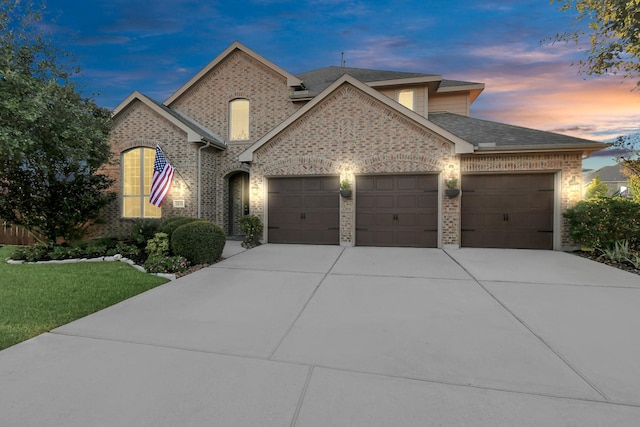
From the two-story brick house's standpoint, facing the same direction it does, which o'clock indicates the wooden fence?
The wooden fence is roughly at 3 o'clock from the two-story brick house.

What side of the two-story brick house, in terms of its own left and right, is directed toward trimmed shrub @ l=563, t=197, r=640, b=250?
left

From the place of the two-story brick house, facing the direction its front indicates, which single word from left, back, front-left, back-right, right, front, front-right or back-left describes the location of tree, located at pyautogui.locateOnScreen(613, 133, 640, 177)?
left

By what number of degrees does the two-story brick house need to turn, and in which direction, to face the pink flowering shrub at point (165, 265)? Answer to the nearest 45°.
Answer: approximately 45° to its right

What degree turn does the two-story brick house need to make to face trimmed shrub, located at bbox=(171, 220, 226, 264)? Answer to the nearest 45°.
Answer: approximately 45° to its right

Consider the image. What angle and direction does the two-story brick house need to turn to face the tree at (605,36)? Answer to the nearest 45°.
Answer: approximately 90° to its left

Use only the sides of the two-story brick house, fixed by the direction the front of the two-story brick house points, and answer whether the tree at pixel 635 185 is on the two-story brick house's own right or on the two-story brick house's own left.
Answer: on the two-story brick house's own left

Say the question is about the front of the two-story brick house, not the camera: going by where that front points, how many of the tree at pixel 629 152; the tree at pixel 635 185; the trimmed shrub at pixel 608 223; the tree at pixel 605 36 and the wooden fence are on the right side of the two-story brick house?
1

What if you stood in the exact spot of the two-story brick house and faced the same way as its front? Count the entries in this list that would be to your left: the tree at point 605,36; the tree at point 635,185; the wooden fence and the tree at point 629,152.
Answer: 3

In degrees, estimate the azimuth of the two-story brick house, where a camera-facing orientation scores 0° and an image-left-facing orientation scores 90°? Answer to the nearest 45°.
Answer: approximately 0°
